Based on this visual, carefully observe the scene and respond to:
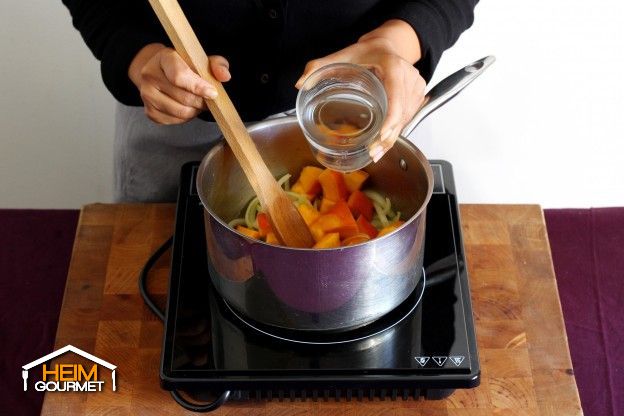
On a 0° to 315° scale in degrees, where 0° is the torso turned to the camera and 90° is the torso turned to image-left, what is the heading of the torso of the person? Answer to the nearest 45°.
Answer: approximately 0°
